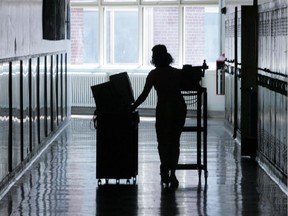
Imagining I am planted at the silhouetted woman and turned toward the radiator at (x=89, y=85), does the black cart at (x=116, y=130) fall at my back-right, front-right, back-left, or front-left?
front-left

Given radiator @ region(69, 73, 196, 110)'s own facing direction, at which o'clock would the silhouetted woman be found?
The silhouetted woman is roughly at 12 o'clock from the radiator.

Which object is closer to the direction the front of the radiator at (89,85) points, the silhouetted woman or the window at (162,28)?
the silhouetted woman

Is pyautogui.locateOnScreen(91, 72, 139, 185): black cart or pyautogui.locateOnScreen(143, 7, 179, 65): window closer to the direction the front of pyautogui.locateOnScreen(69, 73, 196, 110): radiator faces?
the black cart

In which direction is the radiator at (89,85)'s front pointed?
toward the camera

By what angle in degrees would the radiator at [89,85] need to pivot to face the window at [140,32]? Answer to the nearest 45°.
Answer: approximately 135° to its left

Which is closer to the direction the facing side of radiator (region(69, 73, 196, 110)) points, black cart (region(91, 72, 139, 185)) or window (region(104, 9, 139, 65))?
the black cart

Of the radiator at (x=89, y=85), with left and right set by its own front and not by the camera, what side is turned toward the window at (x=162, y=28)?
left

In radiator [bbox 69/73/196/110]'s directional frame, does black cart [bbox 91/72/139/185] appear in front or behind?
in front
